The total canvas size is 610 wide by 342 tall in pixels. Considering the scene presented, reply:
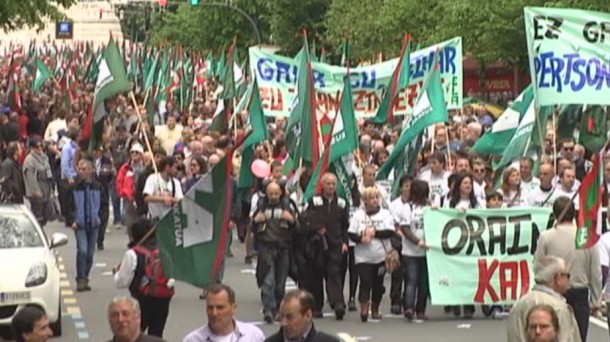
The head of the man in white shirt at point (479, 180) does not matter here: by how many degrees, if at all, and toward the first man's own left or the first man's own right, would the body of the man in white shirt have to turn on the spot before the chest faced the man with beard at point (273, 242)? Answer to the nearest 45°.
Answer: approximately 45° to the first man's own right

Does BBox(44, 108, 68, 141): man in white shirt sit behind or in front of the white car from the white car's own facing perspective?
behind

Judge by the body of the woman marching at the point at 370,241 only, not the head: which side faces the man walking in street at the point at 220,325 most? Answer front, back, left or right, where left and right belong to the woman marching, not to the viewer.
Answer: front

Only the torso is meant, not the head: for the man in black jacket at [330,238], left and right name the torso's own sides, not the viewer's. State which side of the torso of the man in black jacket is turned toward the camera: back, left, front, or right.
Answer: front

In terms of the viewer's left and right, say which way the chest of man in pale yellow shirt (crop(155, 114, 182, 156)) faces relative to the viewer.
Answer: facing the viewer

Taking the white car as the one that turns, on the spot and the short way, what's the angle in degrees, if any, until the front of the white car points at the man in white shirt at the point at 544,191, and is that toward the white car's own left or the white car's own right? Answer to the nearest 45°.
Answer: approximately 90° to the white car's own left

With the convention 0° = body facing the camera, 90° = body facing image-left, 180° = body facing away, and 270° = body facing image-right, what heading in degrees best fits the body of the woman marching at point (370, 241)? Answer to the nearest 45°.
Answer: approximately 0°

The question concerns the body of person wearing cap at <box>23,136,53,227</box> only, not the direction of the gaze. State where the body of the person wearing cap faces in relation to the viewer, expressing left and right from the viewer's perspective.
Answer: facing the viewer and to the right of the viewer

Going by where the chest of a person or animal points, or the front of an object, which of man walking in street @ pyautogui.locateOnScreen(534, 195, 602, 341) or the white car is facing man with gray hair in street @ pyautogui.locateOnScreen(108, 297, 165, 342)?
the white car

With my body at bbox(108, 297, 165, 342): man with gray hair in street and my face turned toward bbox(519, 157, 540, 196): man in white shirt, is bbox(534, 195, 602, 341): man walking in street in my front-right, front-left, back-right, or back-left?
front-right

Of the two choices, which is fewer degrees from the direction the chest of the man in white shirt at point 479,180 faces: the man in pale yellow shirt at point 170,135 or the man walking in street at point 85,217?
the man walking in street
